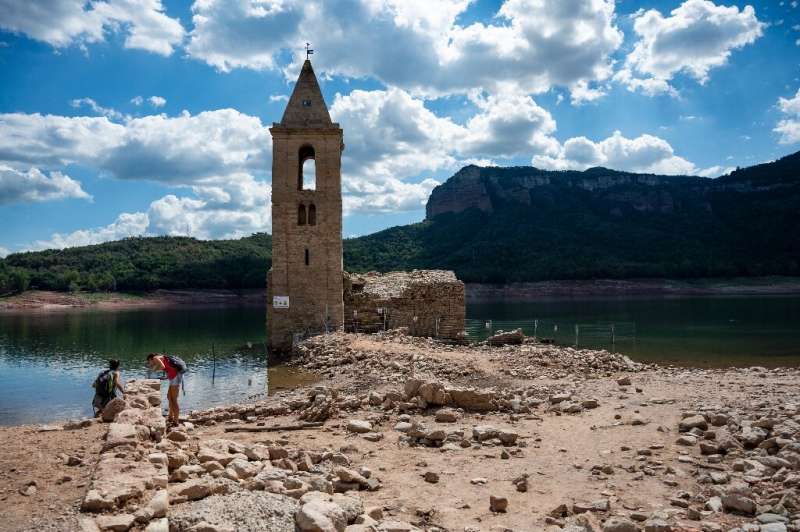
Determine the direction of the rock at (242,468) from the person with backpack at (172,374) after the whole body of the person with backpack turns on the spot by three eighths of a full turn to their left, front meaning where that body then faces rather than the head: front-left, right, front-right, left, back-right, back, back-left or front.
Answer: front-right

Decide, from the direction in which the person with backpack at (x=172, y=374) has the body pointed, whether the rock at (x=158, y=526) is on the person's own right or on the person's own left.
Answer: on the person's own left

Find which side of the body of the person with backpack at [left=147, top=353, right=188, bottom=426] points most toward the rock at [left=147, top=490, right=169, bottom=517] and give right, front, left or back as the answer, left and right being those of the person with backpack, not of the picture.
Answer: left

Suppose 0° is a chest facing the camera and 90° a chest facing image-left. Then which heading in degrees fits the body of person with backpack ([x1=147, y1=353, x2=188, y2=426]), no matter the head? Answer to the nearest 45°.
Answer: approximately 90°

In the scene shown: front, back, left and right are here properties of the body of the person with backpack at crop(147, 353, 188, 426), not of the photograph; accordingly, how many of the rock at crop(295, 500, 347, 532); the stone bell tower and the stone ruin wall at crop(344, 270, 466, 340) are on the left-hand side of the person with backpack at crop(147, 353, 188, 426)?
1

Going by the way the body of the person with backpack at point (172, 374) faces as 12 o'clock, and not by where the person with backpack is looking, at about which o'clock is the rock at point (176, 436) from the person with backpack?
The rock is roughly at 9 o'clock from the person with backpack.

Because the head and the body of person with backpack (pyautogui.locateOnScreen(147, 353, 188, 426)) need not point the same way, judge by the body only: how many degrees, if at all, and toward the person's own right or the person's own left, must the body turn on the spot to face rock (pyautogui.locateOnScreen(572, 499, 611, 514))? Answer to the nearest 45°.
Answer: approximately 135° to the person's own left

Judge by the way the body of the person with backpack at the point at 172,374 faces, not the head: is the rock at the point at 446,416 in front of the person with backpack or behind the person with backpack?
behind

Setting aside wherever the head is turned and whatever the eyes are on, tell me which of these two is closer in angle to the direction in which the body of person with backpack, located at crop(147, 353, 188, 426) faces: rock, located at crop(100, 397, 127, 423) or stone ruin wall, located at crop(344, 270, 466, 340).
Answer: the rock

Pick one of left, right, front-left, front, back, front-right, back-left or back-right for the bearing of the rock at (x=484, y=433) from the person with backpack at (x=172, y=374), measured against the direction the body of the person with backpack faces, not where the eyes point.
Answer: back-left

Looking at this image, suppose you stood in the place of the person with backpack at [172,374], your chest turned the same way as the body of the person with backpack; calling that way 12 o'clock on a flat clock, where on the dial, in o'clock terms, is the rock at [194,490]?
The rock is roughly at 9 o'clock from the person with backpack.

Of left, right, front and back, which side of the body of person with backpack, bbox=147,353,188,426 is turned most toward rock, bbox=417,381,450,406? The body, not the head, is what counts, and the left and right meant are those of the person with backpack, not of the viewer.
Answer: back
